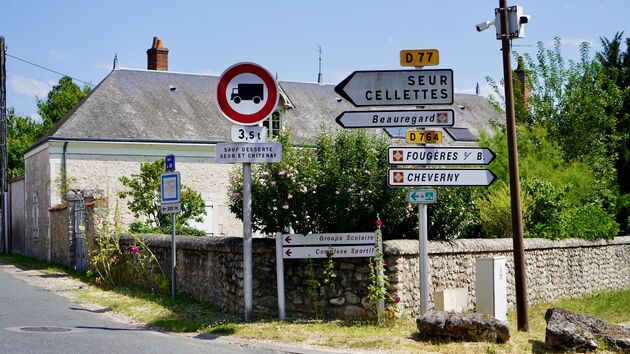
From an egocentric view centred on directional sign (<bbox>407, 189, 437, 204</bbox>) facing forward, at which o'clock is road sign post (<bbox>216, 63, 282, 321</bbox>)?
The road sign post is roughly at 3 o'clock from the directional sign.

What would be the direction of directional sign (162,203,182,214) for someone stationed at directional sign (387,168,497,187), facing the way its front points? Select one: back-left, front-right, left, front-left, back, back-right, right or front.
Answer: back-right

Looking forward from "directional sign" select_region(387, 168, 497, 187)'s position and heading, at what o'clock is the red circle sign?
The red circle sign is roughly at 3 o'clock from the directional sign.

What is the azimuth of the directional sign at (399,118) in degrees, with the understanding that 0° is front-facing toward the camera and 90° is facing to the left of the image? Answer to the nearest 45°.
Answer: approximately 0°
